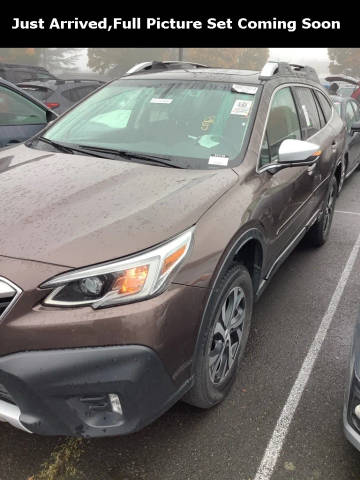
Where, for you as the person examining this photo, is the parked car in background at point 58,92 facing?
facing away from the viewer and to the right of the viewer

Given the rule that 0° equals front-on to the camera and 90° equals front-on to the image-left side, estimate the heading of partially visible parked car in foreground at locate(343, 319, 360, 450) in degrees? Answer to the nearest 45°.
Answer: approximately 45°

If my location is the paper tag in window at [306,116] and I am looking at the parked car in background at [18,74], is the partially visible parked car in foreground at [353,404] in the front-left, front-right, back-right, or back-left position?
back-left

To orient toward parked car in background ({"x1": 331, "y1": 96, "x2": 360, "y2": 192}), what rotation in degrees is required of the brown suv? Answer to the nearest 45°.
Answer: approximately 180°

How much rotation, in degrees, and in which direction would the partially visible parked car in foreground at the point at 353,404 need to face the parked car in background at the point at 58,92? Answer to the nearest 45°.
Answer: approximately 90° to its right

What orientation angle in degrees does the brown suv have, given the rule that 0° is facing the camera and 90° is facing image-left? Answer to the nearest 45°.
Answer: approximately 45°

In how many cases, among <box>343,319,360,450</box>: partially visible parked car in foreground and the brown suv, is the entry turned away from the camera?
0

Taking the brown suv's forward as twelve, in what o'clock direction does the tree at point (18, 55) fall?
The tree is roughly at 4 o'clock from the brown suv.

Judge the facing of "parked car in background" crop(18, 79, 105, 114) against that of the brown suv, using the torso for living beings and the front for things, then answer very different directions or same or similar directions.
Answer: very different directions

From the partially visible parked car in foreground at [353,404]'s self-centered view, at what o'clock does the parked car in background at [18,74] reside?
the parked car in background at [18,74] is roughly at 3 o'clock from the partially visible parked car in foreground at [353,404].
